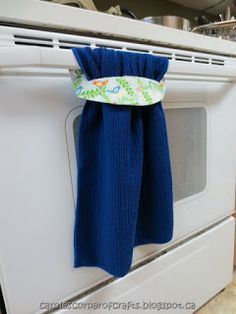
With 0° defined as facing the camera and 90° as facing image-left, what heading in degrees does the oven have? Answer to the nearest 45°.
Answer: approximately 315°
